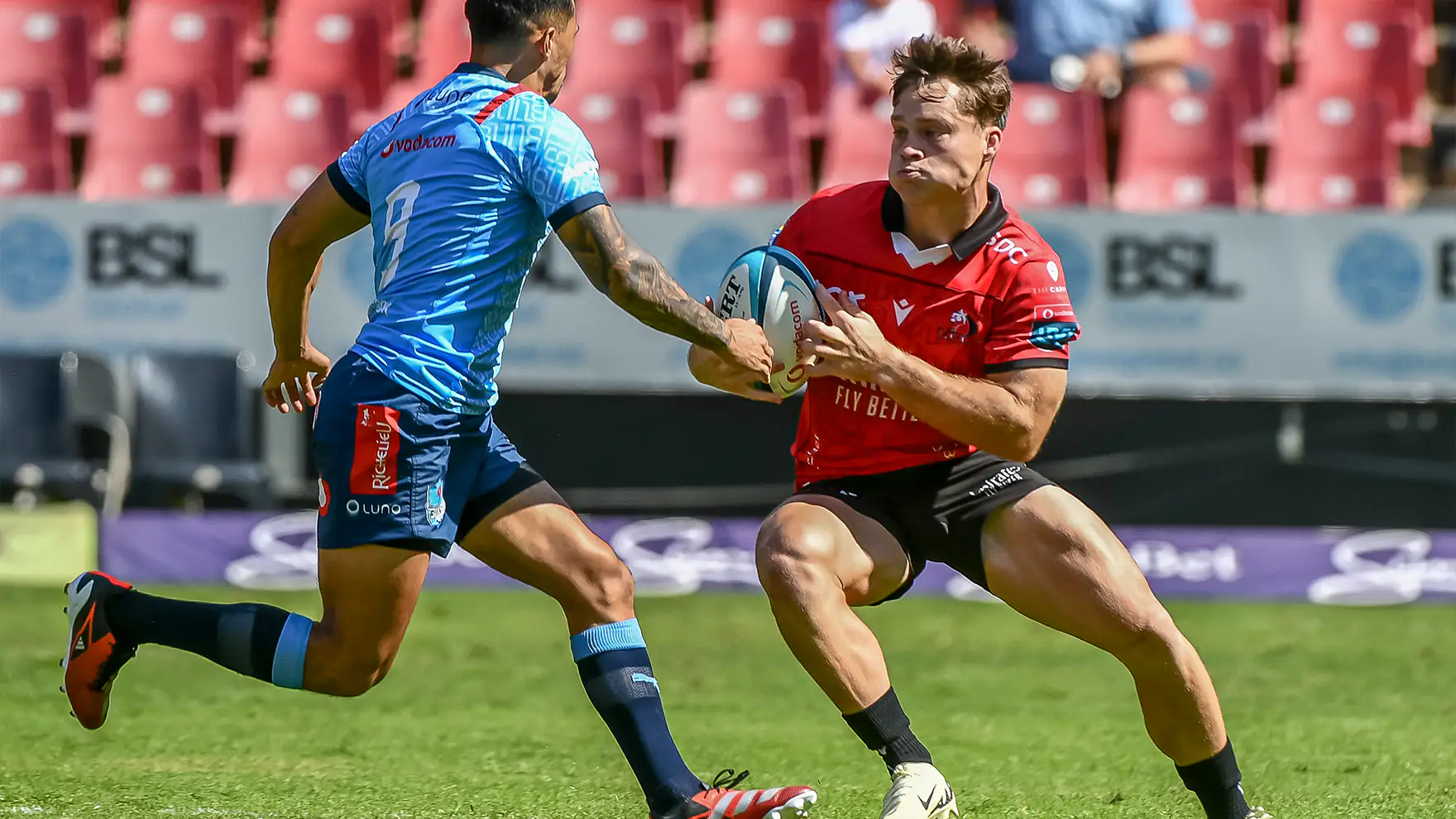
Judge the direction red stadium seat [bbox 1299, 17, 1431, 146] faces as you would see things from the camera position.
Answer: facing the viewer

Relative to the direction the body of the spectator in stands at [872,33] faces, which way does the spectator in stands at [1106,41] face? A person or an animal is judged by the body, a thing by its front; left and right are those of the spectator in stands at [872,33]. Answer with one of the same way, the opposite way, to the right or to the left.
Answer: the same way

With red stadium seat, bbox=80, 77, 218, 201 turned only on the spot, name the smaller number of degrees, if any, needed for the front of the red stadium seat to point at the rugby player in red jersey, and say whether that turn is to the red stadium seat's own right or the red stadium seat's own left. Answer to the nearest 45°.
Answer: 0° — it already faces them

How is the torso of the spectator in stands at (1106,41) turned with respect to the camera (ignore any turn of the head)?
toward the camera

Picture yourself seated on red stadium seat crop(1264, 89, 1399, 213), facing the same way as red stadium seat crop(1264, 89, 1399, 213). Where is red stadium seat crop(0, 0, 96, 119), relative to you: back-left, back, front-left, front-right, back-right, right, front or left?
right

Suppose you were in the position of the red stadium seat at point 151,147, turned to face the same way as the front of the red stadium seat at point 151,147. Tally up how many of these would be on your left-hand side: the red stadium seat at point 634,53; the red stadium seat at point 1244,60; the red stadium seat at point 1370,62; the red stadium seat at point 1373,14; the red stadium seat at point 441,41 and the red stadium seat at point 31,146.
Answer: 5

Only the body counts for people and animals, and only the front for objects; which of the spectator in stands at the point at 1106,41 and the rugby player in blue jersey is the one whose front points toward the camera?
the spectator in stands

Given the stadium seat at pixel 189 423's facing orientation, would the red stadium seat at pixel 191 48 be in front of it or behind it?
behind

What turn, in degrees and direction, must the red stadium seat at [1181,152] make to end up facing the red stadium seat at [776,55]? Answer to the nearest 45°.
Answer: approximately 90° to its right

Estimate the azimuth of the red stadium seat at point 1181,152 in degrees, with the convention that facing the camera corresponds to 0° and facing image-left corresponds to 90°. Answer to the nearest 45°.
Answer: approximately 0°

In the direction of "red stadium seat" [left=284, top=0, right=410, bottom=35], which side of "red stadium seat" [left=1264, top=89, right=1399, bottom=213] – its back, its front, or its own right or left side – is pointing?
right

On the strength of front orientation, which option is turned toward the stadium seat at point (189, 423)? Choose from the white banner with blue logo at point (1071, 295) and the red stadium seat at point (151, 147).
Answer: the red stadium seat

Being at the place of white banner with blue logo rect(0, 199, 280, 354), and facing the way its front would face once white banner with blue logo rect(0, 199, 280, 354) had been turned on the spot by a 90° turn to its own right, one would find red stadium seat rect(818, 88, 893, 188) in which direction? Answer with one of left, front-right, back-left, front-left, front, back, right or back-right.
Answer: back

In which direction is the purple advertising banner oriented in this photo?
toward the camera

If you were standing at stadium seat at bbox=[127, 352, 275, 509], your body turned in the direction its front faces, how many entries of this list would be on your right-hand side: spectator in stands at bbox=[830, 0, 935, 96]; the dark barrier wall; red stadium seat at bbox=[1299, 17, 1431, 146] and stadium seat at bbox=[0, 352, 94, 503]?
1

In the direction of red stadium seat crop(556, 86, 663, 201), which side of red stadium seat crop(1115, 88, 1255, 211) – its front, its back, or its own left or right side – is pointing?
right

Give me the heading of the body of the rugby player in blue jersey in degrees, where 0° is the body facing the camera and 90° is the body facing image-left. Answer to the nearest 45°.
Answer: approximately 225°

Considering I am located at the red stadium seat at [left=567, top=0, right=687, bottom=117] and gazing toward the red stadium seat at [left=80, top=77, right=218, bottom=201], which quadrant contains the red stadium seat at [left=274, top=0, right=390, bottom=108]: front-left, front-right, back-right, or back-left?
front-right

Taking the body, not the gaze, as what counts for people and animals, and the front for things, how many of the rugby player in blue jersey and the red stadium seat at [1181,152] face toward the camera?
1

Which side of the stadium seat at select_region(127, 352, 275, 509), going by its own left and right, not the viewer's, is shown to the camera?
front
